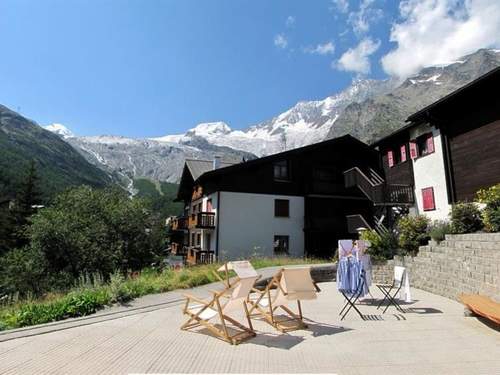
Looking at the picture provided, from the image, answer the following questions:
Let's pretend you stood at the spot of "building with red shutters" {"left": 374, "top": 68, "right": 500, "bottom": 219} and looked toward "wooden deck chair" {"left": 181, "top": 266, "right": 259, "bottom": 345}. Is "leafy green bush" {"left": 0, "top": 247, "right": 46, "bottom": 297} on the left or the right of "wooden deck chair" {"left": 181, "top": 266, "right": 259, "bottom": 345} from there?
right

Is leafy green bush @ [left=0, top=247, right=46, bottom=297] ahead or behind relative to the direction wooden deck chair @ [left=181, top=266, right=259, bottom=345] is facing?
ahead

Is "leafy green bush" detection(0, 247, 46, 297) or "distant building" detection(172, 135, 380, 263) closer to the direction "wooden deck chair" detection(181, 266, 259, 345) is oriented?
the leafy green bush
